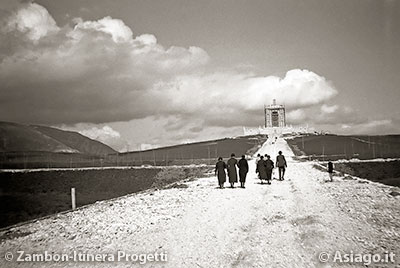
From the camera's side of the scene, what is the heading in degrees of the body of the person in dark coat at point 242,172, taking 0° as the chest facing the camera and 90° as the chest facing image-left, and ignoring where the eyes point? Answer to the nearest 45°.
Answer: approximately 180°
